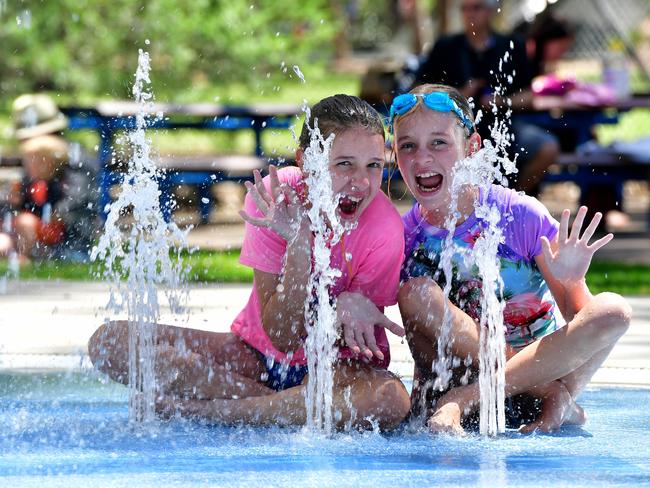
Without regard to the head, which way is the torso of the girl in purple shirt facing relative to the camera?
toward the camera

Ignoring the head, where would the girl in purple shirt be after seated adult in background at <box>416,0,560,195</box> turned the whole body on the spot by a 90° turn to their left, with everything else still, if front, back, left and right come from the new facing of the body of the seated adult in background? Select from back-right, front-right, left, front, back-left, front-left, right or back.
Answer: right

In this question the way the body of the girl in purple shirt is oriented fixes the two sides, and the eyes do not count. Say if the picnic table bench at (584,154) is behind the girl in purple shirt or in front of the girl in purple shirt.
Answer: behind

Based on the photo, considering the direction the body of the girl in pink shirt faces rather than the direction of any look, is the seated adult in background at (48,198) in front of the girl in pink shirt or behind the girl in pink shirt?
behind

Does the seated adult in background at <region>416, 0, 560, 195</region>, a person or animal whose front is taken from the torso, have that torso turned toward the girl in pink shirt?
yes

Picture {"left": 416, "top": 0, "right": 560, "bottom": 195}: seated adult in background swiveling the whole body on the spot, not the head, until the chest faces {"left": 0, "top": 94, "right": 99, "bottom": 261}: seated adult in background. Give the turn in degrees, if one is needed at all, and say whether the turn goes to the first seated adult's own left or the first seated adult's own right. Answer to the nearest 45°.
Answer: approximately 90° to the first seated adult's own right

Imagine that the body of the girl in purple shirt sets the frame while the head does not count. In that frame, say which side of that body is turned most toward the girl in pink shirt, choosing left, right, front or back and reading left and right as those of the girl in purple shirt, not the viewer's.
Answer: right

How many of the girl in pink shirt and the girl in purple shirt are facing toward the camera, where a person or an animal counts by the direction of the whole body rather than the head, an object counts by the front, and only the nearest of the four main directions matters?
2

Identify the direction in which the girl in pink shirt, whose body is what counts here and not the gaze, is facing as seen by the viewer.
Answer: toward the camera

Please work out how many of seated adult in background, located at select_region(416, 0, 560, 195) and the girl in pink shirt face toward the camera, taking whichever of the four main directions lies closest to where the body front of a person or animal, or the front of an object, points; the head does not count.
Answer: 2
